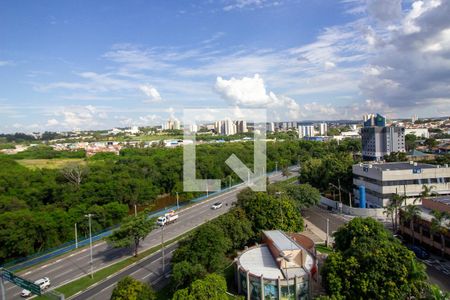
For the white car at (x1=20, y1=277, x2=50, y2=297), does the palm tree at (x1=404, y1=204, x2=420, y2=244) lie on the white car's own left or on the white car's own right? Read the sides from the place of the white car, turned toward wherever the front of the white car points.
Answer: on the white car's own left

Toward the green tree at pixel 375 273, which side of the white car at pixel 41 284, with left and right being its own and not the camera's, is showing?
left

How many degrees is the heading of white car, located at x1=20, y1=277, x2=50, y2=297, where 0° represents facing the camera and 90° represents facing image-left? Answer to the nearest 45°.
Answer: approximately 45°

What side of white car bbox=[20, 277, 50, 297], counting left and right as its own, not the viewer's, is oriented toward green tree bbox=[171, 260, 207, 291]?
left
